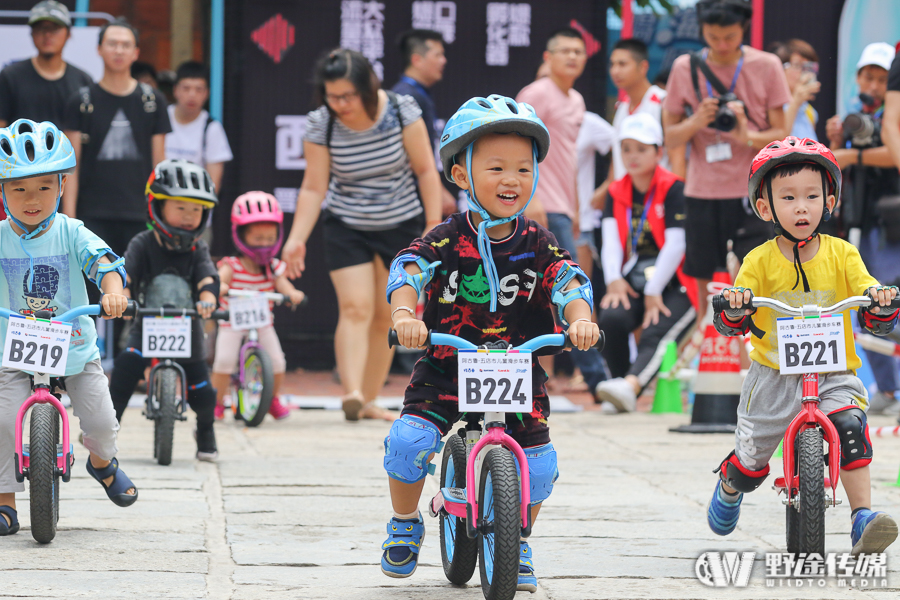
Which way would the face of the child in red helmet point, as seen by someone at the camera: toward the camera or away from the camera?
toward the camera

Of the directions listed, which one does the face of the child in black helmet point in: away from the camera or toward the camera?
toward the camera

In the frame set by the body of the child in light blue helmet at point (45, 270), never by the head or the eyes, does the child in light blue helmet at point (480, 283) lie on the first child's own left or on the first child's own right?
on the first child's own left

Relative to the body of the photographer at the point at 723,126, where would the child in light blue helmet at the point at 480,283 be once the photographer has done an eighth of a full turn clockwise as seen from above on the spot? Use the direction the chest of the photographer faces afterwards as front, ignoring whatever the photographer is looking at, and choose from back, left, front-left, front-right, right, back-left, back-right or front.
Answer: front-left

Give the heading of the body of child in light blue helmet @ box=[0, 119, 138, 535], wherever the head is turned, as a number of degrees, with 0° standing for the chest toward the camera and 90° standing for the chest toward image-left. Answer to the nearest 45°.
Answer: approximately 0°

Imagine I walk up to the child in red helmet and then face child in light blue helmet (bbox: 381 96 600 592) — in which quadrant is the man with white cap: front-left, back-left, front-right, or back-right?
back-right

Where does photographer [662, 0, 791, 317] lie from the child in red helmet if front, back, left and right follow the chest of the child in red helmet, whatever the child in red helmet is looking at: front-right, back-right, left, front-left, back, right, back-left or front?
back

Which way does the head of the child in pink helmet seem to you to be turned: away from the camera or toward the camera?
toward the camera

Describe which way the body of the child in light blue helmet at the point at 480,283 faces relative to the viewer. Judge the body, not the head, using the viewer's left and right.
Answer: facing the viewer

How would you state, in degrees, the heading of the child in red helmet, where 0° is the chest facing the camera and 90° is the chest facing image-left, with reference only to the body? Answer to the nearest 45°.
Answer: approximately 0°

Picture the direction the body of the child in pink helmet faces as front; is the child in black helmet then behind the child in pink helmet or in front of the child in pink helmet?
in front

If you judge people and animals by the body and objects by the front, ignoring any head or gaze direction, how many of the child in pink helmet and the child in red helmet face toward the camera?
2

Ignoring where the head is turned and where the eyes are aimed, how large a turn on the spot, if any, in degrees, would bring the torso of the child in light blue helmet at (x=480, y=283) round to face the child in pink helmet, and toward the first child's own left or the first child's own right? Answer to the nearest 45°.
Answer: approximately 180°

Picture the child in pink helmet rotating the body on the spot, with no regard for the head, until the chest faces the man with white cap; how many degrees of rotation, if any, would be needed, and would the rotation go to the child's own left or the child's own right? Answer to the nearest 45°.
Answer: approximately 90° to the child's own left

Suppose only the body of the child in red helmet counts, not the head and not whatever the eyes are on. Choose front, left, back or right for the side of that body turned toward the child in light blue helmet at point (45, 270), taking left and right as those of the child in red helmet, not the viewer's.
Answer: right

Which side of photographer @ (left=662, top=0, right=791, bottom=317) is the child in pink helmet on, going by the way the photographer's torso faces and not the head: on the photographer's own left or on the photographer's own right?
on the photographer's own right

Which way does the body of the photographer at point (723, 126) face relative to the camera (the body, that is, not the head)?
toward the camera
